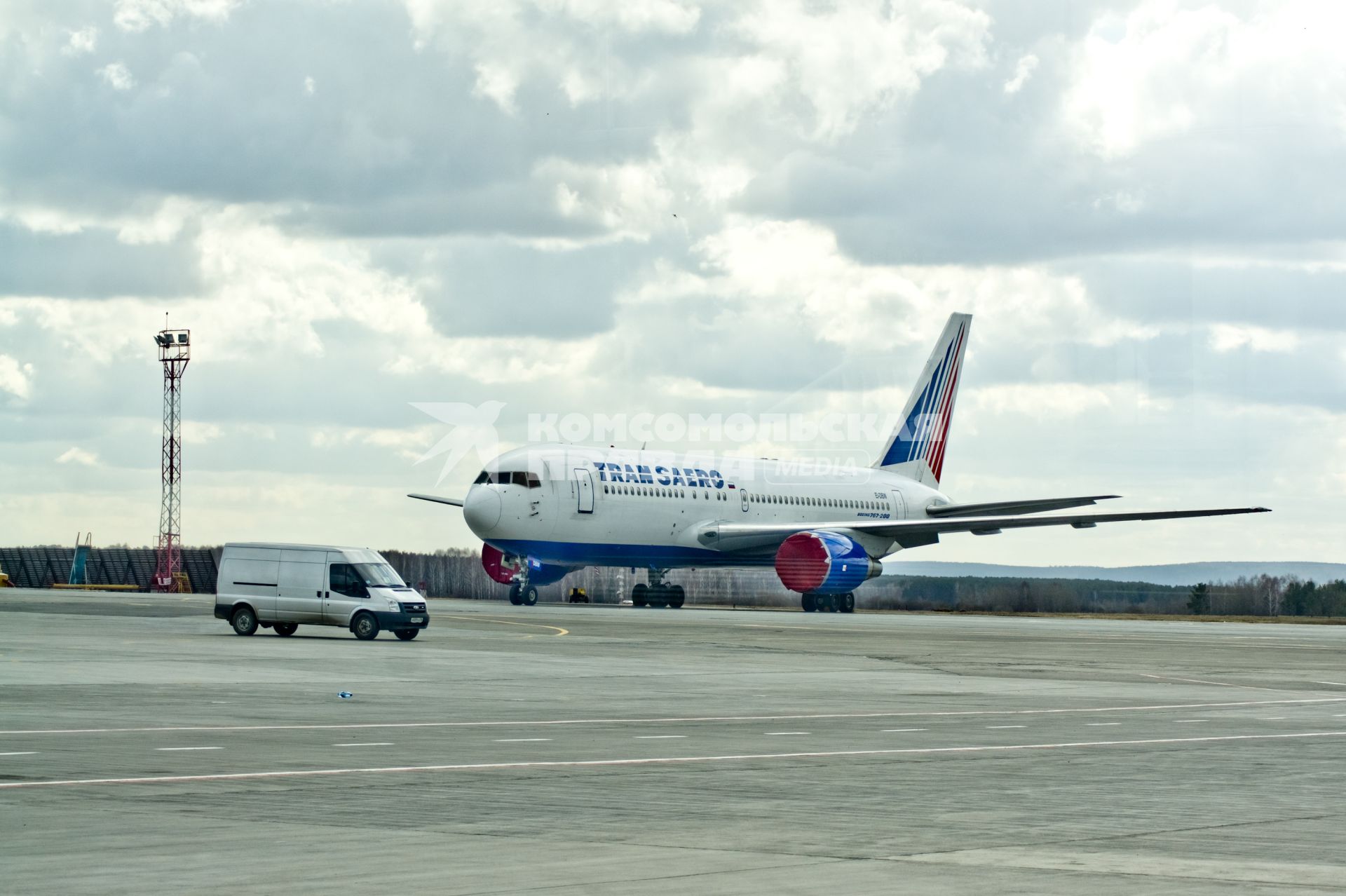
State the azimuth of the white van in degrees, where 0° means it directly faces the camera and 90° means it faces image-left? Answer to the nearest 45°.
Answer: approximately 315°
